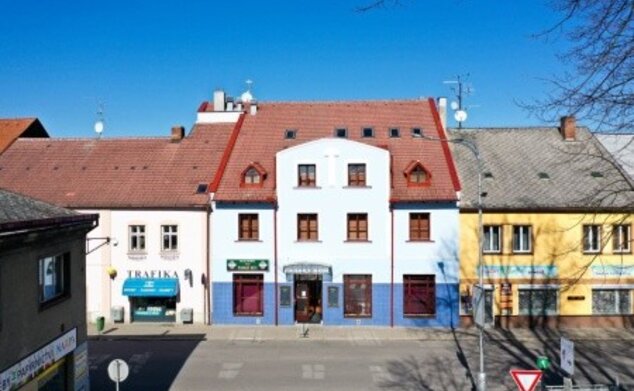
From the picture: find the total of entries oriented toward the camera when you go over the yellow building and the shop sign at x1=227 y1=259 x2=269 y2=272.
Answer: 2

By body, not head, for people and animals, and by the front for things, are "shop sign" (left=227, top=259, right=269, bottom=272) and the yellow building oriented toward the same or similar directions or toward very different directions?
same or similar directions

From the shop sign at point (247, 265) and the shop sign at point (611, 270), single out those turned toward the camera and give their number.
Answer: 2

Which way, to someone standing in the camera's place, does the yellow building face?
facing the viewer

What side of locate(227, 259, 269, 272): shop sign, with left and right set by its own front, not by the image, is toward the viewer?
front

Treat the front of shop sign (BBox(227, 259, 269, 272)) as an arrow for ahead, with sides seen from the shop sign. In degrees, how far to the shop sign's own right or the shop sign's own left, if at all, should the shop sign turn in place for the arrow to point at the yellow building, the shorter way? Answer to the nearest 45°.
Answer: approximately 90° to the shop sign's own left

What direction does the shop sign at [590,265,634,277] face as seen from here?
toward the camera

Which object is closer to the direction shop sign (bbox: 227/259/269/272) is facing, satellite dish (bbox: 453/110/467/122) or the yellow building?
the yellow building

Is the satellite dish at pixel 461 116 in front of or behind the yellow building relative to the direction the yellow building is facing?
behind

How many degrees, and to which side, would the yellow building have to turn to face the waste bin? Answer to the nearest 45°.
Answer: approximately 90° to its right

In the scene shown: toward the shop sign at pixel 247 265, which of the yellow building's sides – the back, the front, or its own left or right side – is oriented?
right

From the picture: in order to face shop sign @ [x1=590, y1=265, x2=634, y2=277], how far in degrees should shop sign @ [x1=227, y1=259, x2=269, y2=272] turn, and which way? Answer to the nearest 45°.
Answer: approximately 90° to its left
